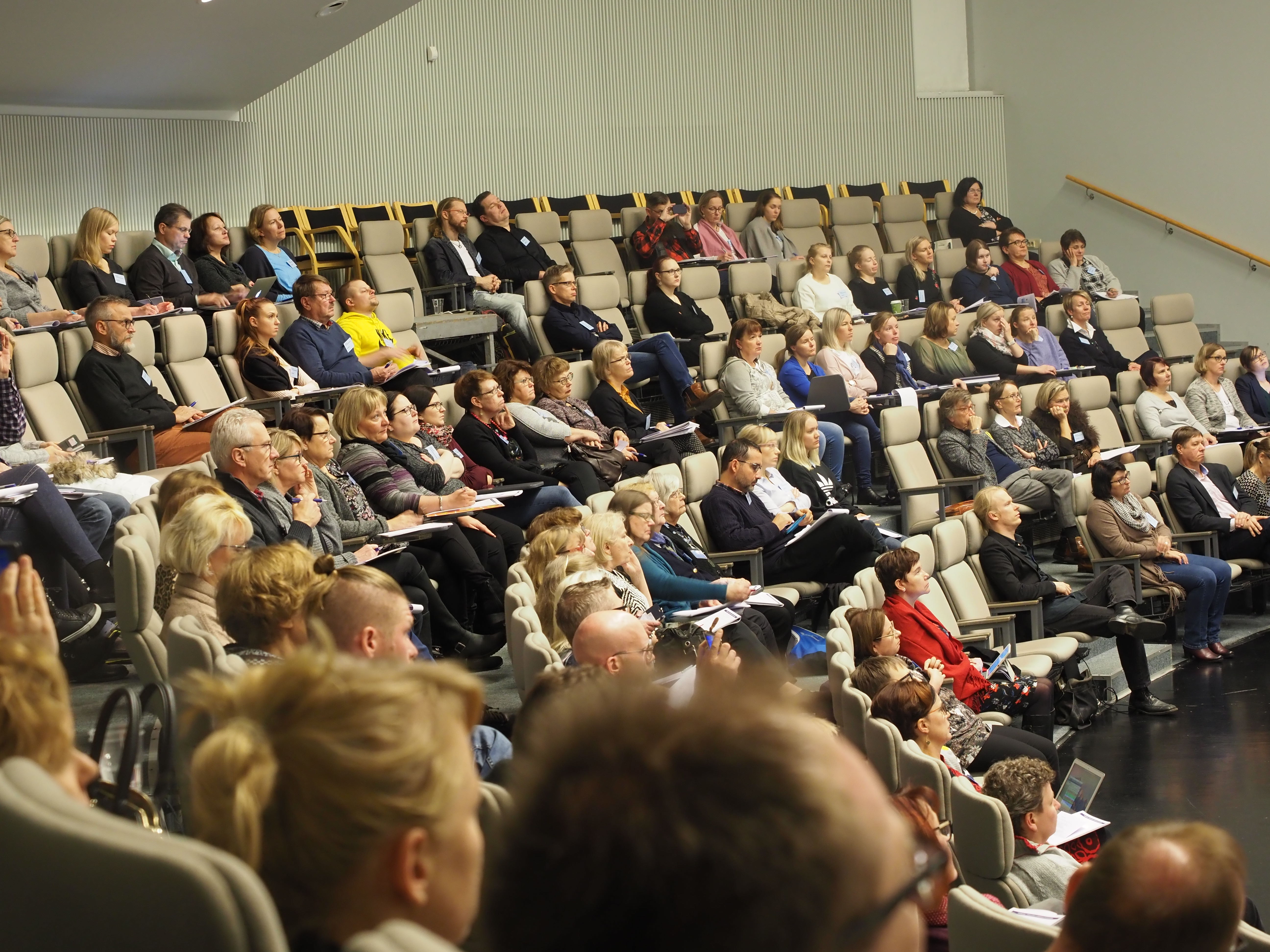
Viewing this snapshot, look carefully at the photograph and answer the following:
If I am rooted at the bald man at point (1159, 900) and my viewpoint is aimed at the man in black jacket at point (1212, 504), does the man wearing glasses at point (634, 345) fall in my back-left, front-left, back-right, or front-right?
front-left

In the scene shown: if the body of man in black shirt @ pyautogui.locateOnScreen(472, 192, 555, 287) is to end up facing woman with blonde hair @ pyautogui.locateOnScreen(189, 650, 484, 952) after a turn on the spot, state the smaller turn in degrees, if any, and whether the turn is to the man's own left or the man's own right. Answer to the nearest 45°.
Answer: approximately 45° to the man's own right

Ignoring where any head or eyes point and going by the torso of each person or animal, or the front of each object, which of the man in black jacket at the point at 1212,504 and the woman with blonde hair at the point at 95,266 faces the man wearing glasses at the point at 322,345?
the woman with blonde hair

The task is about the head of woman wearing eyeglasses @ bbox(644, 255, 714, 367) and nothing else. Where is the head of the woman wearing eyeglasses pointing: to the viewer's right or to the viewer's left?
to the viewer's right

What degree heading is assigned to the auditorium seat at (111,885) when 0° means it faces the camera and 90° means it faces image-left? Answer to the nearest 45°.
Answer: approximately 225°

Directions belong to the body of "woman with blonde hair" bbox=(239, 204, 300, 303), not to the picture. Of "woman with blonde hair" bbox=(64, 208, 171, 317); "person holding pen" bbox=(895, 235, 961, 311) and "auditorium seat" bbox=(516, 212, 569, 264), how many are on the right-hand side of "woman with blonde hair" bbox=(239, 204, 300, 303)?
1

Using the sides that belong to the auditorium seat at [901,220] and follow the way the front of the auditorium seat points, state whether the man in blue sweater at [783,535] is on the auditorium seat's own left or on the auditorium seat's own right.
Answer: on the auditorium seat's own right

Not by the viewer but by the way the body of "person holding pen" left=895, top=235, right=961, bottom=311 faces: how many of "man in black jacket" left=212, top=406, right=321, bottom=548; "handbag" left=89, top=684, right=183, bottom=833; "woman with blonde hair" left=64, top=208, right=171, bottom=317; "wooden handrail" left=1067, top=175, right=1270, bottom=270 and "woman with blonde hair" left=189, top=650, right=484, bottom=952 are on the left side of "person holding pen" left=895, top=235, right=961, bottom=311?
1

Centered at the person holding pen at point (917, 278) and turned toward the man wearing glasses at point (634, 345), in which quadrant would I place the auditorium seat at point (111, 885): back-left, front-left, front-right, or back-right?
front-left

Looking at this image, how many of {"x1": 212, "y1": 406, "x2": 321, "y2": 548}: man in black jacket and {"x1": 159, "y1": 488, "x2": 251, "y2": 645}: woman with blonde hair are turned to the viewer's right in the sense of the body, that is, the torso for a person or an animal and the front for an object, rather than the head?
2

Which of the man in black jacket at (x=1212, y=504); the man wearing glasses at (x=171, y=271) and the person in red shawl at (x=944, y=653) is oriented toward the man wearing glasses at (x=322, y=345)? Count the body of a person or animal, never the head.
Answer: the man wearing glasses at (x=171, y=271)

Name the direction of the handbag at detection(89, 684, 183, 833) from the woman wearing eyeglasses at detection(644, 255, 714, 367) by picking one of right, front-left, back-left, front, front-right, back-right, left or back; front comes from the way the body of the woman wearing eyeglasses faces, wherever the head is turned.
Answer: front-right

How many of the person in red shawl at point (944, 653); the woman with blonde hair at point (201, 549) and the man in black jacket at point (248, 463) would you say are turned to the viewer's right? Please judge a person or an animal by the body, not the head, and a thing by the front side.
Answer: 3

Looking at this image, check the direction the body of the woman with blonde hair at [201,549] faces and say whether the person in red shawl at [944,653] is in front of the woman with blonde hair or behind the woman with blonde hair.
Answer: in front
